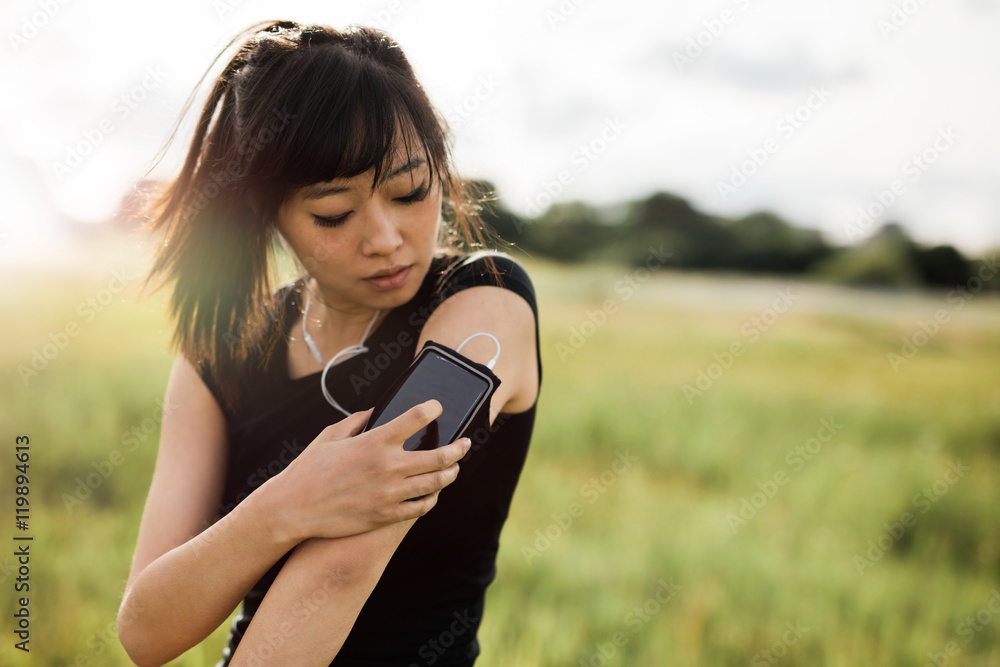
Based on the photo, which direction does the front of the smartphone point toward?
toward the camera

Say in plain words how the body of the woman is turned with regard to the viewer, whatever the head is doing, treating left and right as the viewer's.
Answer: facing the viewer

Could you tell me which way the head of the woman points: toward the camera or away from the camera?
toward the camera
